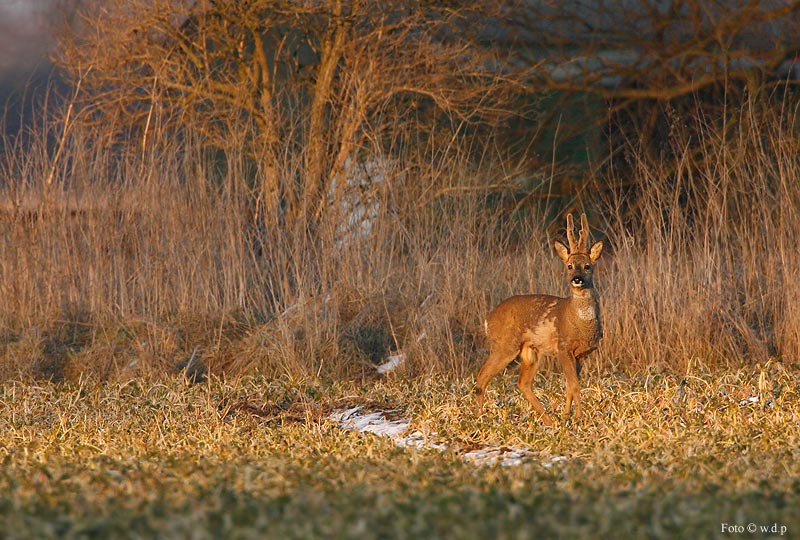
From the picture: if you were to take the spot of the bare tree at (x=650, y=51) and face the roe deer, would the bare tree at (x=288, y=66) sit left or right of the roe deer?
right

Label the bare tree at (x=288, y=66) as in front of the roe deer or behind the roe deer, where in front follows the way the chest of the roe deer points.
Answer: behind

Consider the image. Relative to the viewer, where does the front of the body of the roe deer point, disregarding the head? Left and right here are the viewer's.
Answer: facing the viewer and to the right of the viewer

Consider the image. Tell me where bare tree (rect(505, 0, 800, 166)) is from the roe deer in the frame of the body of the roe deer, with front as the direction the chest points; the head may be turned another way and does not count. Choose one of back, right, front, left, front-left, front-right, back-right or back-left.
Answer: back-left
